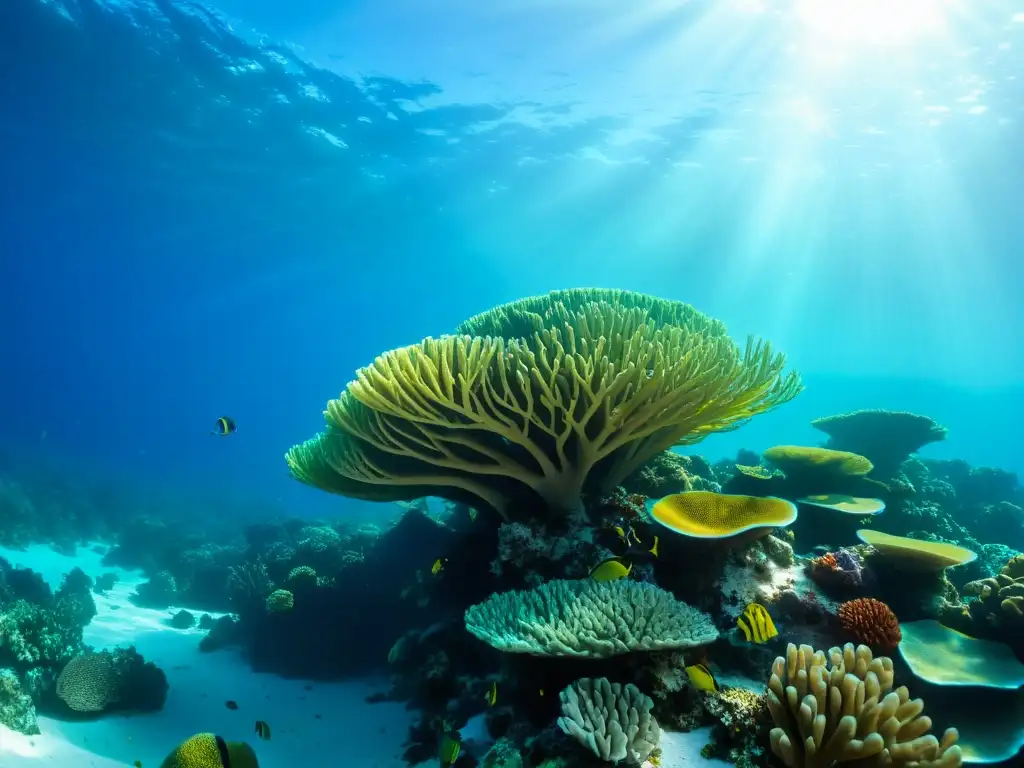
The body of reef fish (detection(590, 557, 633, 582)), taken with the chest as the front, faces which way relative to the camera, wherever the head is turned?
to the viewer's left

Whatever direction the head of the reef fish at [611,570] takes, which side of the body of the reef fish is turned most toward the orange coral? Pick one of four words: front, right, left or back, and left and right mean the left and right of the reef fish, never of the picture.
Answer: back

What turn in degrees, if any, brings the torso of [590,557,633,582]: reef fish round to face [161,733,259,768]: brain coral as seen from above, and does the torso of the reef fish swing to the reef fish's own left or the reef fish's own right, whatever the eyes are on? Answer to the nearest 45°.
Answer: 0° — it already faces it

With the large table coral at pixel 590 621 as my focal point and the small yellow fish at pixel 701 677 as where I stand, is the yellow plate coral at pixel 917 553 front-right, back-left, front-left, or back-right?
back-right

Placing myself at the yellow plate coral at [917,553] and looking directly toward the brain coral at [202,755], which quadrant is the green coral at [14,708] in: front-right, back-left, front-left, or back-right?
front-right

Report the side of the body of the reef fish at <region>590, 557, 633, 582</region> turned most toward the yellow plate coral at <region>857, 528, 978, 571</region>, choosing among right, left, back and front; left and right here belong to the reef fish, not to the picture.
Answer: back
